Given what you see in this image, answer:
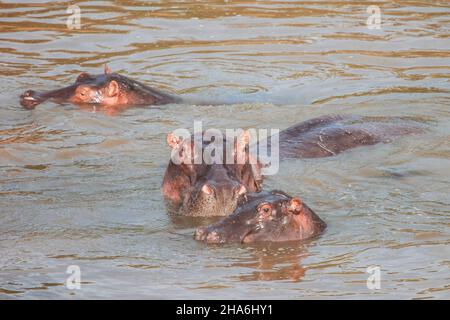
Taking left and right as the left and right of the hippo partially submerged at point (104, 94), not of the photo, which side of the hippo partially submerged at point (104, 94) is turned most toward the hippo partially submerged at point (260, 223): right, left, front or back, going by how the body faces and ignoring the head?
left

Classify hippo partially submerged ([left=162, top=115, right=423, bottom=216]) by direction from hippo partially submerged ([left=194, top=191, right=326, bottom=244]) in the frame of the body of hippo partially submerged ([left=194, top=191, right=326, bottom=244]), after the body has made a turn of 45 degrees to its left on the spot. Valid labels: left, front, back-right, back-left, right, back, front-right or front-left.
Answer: back

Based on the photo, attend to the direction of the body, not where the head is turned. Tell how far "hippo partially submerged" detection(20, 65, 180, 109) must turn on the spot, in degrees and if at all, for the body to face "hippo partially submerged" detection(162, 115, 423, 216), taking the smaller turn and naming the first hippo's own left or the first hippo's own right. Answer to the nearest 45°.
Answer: approximately 90° to the first hippo's own left

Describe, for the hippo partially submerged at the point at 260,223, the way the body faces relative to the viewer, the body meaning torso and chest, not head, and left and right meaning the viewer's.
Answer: facing the viewer and to the left of the viewer

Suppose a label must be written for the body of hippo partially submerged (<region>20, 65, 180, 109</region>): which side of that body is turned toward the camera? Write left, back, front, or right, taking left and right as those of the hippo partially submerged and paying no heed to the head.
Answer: left

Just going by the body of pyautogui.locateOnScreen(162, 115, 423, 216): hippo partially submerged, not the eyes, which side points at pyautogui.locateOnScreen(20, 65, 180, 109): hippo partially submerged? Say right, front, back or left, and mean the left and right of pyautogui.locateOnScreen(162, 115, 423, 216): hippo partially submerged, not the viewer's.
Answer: right

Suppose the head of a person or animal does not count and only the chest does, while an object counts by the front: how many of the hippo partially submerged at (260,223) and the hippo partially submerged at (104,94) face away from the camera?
0
